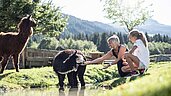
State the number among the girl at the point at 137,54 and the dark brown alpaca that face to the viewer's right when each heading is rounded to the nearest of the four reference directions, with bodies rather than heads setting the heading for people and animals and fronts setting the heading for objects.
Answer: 1

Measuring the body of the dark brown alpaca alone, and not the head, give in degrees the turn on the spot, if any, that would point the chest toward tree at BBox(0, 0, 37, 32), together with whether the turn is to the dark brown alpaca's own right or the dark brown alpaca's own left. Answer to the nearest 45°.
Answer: approximately 90° to the dark brown alpaca's own left

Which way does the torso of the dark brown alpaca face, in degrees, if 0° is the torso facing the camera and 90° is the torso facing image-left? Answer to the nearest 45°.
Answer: approximately 270°

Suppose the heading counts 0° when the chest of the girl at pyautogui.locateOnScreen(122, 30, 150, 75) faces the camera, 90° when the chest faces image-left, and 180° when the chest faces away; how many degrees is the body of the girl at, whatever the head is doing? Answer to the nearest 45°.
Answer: approximately 90°

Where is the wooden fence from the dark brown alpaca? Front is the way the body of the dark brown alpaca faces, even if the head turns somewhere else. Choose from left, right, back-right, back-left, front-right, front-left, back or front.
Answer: left

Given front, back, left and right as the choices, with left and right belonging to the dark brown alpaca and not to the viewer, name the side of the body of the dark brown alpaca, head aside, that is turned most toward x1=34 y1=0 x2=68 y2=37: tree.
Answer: left
